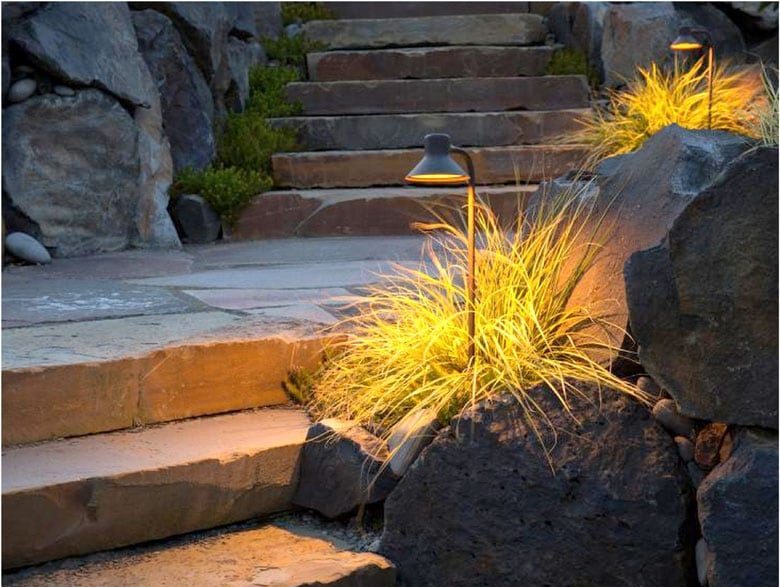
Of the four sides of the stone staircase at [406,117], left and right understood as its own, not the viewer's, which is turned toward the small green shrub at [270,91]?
right

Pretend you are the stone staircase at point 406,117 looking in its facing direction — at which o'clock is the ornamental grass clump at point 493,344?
The ornamental grass clump is roughly at 12 o'clock from the stone staircase.

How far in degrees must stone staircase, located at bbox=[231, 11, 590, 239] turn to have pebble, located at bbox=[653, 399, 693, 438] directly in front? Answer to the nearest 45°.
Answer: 0° — it already faces it

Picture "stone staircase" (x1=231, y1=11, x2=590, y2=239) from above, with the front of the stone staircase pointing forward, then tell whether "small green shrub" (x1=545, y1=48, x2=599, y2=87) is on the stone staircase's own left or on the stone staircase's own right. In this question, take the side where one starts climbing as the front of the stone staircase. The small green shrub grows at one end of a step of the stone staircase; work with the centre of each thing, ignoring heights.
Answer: on the stone staircase's own left

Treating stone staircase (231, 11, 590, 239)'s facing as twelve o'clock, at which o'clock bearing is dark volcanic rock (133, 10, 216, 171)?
The dark volcanic rock is roughly at 2 o'clock from the stone staircase.

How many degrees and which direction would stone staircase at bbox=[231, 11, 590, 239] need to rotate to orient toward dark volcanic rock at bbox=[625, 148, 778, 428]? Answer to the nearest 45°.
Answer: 0° — it already faces it

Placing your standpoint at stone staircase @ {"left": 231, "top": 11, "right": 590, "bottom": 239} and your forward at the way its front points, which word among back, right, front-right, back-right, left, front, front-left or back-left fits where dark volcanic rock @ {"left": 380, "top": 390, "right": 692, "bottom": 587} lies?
front

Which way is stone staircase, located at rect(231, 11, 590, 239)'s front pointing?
toward the camera

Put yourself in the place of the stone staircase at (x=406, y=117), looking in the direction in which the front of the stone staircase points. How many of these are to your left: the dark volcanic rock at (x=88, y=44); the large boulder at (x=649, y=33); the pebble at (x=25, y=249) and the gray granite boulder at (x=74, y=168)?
1

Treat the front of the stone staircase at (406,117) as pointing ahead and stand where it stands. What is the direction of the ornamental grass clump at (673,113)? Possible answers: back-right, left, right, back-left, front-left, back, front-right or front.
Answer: front-left

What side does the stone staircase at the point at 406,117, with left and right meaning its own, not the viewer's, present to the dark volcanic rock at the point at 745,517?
front

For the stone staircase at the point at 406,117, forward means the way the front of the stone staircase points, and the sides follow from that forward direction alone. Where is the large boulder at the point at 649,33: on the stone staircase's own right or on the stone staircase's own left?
on the stone staircase's own left

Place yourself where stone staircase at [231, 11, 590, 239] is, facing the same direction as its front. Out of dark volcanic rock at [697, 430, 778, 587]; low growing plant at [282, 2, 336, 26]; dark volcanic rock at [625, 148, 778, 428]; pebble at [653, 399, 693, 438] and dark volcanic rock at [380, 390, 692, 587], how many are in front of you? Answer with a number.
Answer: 4

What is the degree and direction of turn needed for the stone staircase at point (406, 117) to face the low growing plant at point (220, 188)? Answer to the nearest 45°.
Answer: approximately 45° to its right

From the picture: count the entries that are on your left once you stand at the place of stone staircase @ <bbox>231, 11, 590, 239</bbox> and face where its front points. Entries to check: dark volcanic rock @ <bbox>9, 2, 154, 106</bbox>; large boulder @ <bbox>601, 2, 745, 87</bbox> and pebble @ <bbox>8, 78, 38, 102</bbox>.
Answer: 1

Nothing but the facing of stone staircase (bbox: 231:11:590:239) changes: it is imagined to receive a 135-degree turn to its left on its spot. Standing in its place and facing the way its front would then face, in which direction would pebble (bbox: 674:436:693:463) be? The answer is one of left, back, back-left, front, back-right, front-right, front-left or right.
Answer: back-right

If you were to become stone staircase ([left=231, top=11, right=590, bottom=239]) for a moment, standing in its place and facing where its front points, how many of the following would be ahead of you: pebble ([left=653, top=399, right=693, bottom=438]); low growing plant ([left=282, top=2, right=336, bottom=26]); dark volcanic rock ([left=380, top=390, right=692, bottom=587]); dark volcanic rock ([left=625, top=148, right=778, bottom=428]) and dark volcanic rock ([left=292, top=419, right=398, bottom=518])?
4

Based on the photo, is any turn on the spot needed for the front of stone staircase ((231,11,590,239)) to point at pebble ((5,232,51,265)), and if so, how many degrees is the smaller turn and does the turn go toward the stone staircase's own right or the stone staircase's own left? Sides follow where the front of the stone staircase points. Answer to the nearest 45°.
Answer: approximately 45° to the stone staircase's own right

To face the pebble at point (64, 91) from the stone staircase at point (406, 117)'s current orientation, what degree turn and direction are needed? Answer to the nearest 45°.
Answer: approximately 45° to its right

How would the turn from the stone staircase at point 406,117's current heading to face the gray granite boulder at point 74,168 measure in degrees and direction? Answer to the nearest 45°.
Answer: approximately 45° to its right

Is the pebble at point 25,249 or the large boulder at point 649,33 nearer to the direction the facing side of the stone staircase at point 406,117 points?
the pebble

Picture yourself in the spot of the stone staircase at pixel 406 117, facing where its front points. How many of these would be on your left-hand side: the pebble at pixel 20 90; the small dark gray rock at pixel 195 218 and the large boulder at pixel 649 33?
1
